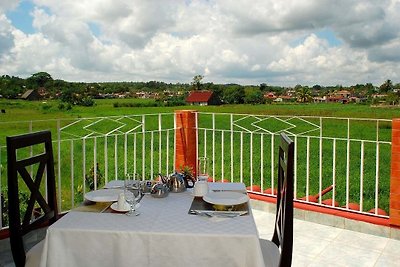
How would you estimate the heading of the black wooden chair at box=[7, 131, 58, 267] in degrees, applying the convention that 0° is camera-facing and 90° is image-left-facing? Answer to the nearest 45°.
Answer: approximately 315°

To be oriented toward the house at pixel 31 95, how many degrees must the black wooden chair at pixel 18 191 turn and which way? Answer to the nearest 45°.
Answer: approximately 135° to its left

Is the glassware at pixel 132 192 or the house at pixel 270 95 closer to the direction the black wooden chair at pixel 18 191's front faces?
the glassware

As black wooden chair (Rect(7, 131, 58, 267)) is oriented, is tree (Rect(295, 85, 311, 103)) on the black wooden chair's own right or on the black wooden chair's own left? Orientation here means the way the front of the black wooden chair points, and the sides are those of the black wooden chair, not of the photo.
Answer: on the black wooden chair's own left

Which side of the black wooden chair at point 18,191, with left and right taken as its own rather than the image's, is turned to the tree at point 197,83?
left

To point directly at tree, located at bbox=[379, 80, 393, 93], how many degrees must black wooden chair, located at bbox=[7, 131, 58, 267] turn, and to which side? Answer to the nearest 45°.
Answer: approximately 90° to its left

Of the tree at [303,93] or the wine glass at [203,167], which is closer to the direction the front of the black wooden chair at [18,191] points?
the wine glass

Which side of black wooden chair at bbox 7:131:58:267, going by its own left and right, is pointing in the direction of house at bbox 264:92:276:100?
left
